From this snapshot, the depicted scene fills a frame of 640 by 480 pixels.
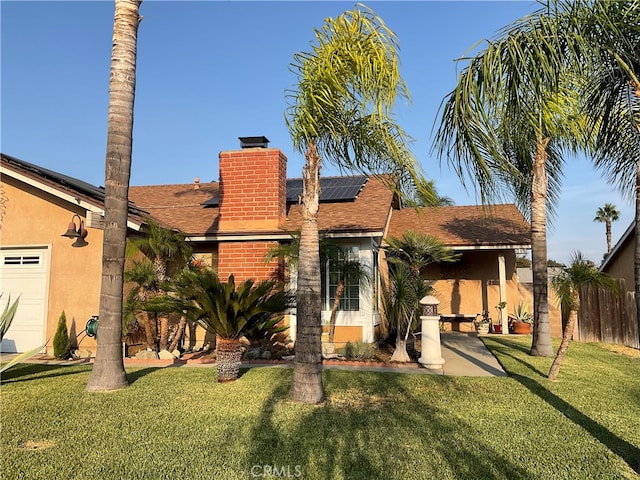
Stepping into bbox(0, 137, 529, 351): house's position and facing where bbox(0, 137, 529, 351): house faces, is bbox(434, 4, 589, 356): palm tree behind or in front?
in front

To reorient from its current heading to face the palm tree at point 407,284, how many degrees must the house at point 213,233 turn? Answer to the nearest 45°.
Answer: approximately 90° to its left

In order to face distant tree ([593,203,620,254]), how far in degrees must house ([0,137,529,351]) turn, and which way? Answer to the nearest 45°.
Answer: approximately 135° to its left

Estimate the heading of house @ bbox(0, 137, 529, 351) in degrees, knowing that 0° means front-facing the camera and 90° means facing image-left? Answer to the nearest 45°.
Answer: approximately 0°

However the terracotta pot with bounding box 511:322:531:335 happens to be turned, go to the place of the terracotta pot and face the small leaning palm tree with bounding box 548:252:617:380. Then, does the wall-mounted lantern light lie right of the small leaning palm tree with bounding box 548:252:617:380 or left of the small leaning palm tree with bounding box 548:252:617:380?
right

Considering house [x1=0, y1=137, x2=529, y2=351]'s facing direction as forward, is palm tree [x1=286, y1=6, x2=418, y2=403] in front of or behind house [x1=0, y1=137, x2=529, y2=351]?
in front

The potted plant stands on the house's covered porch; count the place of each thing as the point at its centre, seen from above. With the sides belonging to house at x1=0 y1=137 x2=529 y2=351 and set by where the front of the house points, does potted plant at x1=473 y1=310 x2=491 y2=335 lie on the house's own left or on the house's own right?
on the house's own left

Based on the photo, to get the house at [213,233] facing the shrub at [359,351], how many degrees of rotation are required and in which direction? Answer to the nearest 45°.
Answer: approximately 45° to its left

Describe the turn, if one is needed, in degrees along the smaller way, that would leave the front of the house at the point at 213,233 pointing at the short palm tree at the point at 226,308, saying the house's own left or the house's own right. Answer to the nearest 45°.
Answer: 0° — it already faces it
